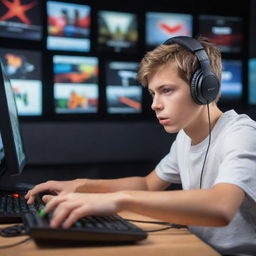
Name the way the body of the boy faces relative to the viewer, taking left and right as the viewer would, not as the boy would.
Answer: facing the viewer and to the left of the viewer

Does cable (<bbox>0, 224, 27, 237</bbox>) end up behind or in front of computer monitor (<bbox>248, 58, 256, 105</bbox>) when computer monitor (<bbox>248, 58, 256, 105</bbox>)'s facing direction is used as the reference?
in front

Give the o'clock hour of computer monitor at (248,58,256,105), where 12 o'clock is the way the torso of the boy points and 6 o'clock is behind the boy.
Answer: The computer monitor is roughly at 5 o'clock from the boy.

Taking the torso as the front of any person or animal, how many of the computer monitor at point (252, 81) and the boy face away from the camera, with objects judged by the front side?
0

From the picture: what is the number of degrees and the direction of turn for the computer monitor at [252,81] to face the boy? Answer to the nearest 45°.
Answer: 0° — it already faces them

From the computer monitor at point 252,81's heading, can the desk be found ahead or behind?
ahead

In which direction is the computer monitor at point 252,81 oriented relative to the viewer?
toward the camera

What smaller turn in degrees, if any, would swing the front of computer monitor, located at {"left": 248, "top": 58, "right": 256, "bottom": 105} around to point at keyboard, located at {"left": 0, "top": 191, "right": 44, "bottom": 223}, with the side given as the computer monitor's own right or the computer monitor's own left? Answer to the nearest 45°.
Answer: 0° — it already faces it

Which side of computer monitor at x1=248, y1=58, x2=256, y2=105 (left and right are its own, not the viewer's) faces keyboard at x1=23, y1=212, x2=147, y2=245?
front
